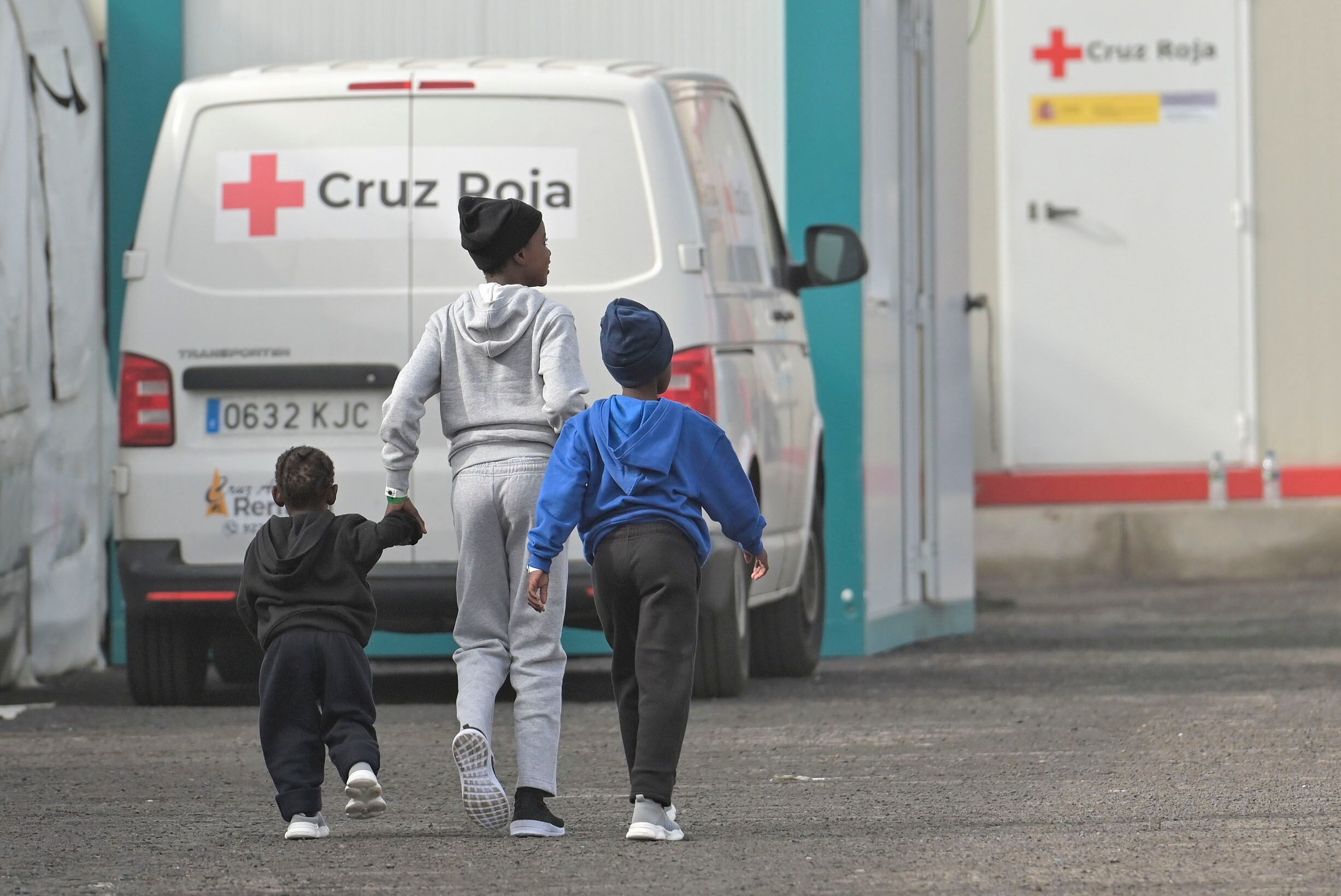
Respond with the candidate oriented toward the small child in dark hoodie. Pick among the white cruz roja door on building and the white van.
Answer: the white cruz roja door on building

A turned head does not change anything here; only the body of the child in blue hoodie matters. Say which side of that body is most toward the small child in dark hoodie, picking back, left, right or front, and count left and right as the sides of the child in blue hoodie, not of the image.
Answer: left

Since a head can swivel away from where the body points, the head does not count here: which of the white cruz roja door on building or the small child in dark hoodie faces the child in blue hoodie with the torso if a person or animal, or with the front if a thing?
the white cruz roja door on building

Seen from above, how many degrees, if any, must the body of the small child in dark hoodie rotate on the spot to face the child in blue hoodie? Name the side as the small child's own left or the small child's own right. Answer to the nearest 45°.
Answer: approximately 90° to the small child's own right

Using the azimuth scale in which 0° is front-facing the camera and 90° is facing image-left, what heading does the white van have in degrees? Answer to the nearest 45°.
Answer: approximately 180°

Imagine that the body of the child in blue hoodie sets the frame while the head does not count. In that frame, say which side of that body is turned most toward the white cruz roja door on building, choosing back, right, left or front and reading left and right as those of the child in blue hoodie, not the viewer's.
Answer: front

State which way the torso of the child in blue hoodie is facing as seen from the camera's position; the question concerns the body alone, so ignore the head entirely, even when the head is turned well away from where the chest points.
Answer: away from the camera

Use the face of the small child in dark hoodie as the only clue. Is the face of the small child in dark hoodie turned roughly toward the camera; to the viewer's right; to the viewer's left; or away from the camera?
away from the camera

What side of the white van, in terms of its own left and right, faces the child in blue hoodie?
back

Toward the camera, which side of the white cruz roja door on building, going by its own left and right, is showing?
front

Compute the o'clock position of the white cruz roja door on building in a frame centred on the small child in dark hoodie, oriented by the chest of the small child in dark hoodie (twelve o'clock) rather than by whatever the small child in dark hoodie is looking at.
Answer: The white cruz roja door on building is roughly at 1 o'clock from the small child in dark hoodie.

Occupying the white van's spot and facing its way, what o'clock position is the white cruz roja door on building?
The white cruz roja door on building is roughly at 1 o'clock from the white van.

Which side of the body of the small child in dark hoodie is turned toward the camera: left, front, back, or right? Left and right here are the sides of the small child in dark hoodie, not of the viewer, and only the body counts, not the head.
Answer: back

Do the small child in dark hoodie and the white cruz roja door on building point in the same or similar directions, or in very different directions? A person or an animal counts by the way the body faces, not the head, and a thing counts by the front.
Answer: very different directions

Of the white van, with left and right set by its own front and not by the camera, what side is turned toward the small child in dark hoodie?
back
